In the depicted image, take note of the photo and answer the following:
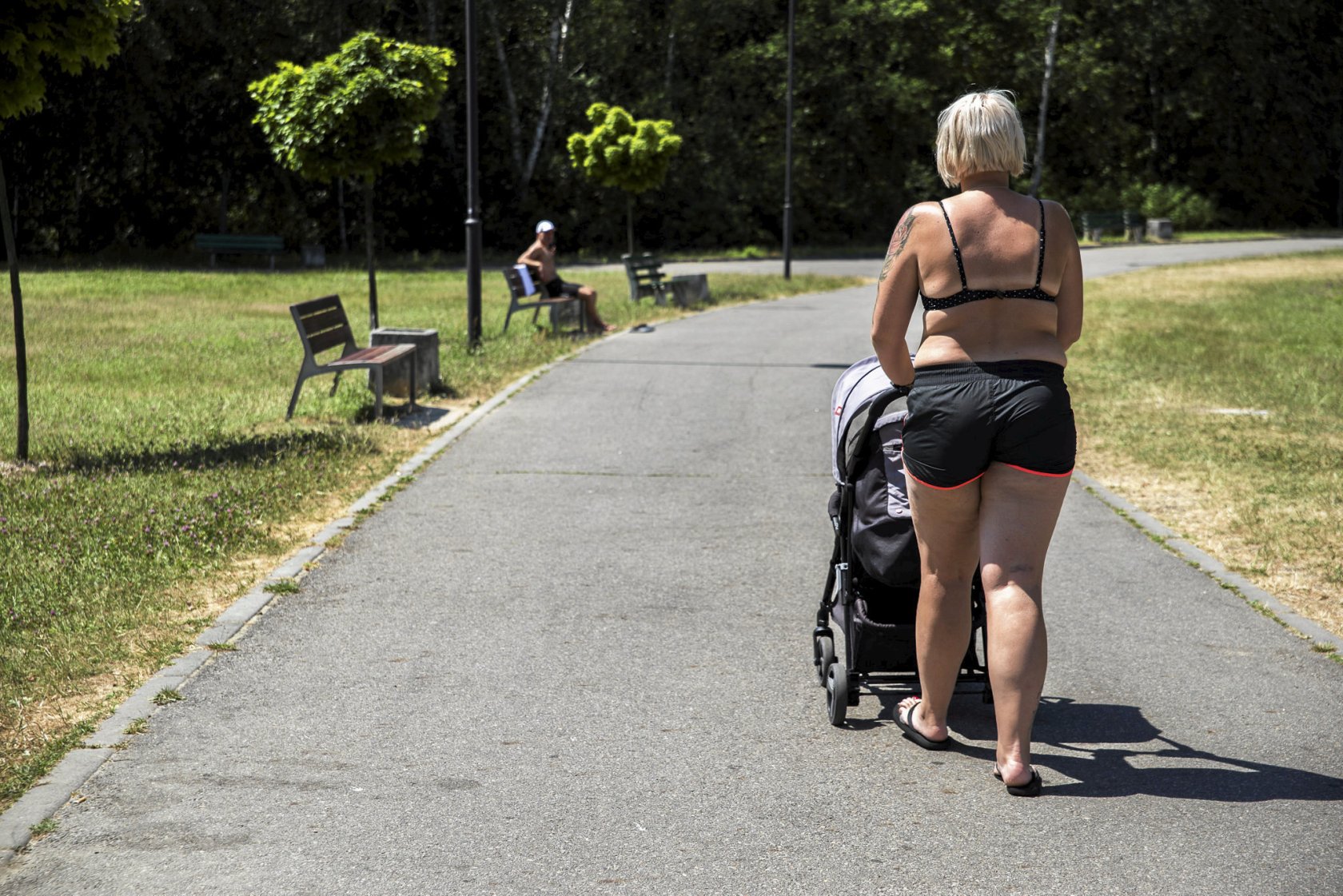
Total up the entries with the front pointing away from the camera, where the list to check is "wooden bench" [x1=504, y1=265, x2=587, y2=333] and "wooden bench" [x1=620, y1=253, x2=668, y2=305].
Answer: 0

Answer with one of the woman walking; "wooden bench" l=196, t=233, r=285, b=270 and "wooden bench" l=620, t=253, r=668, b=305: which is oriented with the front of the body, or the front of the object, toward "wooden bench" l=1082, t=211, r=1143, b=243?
the woman walking

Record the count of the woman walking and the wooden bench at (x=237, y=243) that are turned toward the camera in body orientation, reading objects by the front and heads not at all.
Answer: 1

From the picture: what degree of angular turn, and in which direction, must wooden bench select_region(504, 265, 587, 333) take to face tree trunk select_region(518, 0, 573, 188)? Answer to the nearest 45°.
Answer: approximately 135° to its left

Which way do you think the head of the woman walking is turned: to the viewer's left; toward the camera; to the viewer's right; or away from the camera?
away from the camera

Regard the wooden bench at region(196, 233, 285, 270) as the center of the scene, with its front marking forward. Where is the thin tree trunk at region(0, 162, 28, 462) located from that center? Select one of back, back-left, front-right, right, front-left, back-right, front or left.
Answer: front

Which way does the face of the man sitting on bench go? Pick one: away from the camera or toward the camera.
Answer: toward the camera

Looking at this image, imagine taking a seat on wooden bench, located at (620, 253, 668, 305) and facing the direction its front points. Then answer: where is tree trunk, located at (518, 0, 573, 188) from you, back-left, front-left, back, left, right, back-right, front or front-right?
back-left

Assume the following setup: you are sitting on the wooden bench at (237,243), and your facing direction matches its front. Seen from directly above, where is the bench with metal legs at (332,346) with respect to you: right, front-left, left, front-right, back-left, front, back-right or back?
front

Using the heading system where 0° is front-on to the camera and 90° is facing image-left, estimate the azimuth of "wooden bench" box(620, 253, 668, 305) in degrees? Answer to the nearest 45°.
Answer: approximately 315°

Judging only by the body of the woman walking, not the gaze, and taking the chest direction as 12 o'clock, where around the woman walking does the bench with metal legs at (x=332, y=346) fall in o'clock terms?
The bench with metal legs is roughly at 11 o'clock from the woman walking.

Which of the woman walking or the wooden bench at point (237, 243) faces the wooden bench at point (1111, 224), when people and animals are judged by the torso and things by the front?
the woman walking

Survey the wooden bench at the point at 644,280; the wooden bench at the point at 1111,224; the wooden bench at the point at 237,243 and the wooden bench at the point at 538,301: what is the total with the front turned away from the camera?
0

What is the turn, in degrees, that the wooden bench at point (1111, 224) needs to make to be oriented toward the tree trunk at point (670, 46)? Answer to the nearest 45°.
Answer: approximately 45° to its right

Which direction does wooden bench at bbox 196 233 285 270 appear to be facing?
toward the camera

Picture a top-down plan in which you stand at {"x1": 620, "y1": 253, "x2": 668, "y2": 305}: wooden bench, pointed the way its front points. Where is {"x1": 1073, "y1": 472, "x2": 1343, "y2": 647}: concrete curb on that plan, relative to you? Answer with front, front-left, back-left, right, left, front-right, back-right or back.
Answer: front-right

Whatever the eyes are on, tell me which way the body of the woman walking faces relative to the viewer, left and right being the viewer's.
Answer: facing away from the viewer

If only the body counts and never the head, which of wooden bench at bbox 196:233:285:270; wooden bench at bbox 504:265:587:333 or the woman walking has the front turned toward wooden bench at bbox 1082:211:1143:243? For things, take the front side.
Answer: the woman walking

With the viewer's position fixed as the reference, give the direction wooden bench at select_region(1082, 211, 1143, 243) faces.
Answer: facing the viewer
